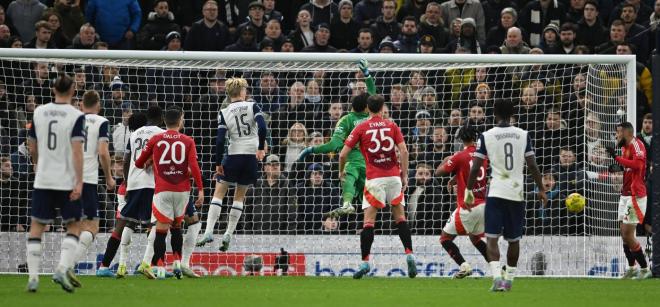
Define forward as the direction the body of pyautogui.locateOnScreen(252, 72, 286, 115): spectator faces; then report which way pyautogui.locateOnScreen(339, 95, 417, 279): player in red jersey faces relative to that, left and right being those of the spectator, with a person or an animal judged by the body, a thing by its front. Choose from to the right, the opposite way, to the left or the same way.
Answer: the opposite way

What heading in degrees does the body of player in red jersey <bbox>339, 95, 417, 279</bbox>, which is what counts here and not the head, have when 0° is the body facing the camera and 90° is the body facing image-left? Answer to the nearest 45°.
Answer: approximately 180°

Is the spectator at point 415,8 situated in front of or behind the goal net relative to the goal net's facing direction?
behind

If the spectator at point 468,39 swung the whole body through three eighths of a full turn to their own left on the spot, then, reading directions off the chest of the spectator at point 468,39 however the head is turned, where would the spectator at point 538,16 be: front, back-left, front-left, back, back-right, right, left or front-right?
front

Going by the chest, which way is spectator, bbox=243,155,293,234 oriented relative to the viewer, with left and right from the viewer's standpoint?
facing the viewer

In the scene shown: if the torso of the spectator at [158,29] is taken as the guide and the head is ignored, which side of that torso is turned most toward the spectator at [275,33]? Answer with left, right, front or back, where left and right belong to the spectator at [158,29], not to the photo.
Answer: left

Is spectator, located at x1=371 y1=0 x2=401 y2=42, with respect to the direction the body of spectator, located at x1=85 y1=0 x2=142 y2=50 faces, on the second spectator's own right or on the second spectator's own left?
on the second spectator's own left

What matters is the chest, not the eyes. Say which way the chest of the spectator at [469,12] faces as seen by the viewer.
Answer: toward the camera

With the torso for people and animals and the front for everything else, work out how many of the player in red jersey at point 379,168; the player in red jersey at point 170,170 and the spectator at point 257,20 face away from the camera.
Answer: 2

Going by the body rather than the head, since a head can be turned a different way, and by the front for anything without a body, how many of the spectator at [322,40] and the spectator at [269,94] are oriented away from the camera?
0

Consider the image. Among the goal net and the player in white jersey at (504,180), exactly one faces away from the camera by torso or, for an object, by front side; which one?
the player in white jersey

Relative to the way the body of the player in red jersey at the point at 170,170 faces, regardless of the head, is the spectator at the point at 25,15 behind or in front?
in front

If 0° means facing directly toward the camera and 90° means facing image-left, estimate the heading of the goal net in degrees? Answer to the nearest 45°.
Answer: approximately 0°
